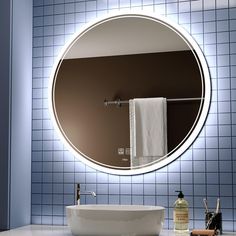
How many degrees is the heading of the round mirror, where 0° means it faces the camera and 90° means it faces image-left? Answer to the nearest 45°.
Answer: approximately 0°
